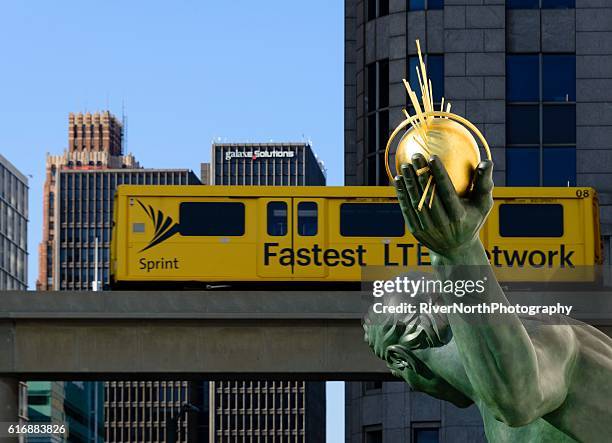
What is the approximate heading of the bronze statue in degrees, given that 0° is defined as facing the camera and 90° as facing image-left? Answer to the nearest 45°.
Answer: approximately 90°

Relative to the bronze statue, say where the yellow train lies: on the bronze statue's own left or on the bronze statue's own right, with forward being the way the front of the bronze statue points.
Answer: on the bronze statue's own right
